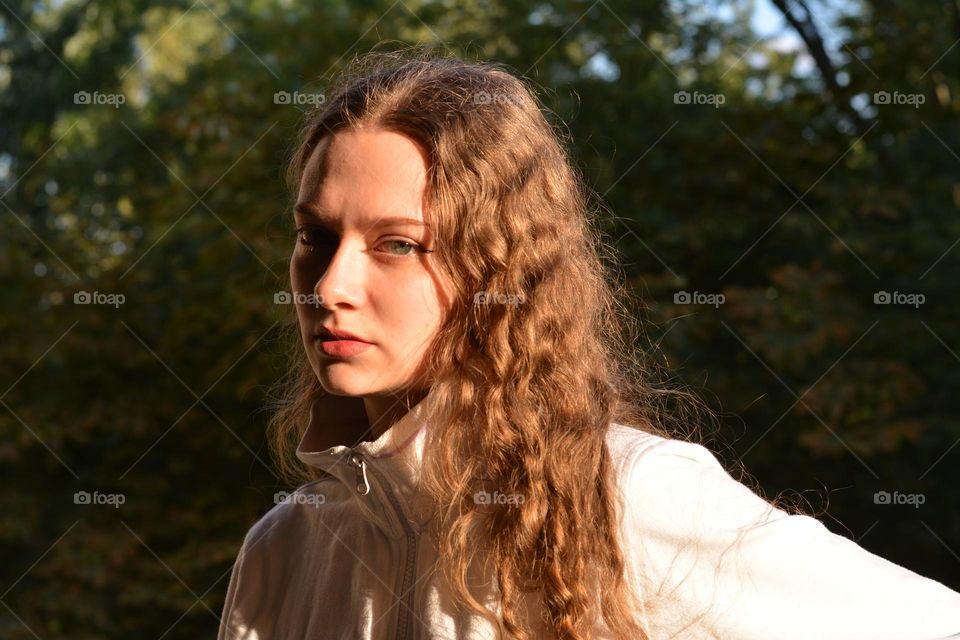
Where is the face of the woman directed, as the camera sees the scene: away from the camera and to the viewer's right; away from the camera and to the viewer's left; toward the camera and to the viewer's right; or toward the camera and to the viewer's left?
toward the camera and to the viewer's left

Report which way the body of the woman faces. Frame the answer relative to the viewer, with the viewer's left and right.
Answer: facing the viewer and to the left of the viewer
